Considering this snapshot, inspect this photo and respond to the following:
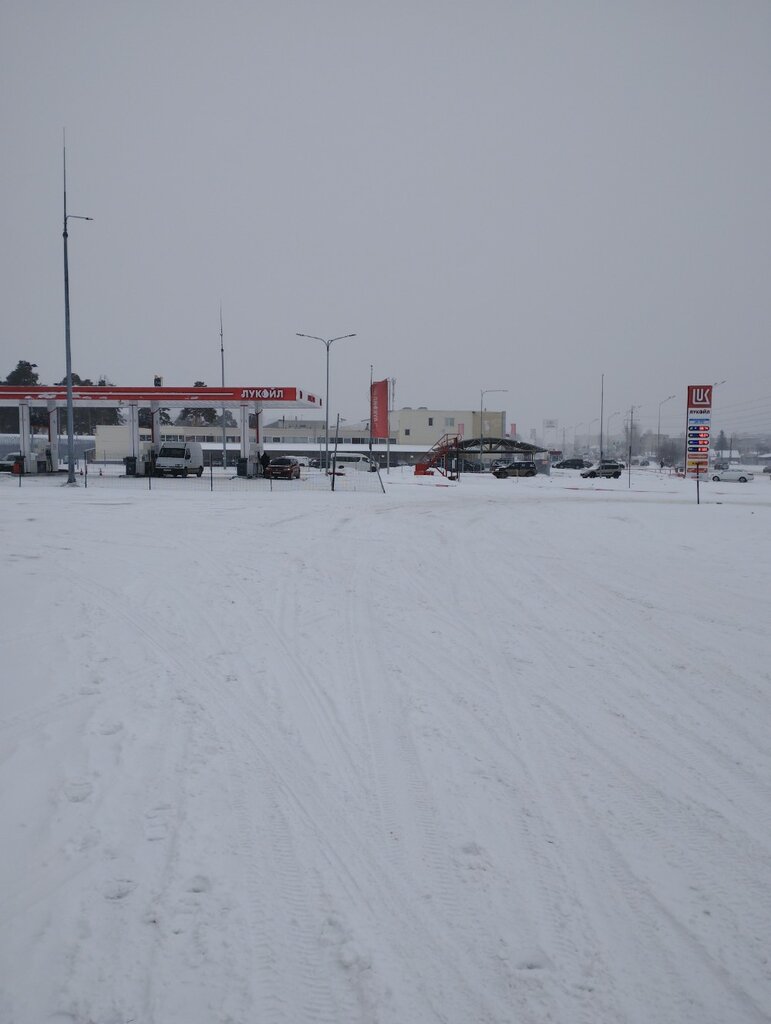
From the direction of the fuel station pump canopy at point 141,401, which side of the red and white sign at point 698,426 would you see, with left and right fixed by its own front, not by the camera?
right

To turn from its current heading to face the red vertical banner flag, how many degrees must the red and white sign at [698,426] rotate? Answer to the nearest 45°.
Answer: approximately 135° to its right

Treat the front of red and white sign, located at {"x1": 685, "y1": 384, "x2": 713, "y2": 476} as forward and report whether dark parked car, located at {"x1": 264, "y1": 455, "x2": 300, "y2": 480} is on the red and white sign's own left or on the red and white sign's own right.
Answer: on the red and white sign's own right

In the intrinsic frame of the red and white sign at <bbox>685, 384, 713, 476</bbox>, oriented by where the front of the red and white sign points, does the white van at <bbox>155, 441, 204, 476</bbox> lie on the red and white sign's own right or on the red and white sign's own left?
on the red and white sign's own right

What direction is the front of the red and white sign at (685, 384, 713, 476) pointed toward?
toward the camera
